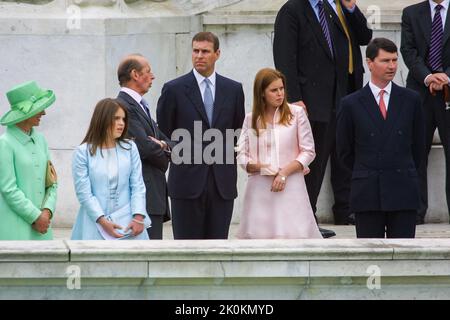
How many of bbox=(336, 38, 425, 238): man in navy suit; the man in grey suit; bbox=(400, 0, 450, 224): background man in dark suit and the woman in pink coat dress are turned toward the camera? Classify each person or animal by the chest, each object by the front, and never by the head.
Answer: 3

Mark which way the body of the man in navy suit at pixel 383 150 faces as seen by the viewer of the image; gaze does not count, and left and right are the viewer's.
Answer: facing the viewer

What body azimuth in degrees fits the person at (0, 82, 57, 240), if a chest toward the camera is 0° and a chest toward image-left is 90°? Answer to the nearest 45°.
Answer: approximately 315°

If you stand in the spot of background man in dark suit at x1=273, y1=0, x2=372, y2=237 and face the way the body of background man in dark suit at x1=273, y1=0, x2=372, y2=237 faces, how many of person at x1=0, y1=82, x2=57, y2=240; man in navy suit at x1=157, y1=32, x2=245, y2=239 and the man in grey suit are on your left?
0

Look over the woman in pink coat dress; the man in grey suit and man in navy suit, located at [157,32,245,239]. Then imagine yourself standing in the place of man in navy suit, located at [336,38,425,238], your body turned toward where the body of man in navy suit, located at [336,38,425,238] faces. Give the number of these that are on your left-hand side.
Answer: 0

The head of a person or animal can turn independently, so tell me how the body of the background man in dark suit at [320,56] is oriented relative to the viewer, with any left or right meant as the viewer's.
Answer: facing the viewer and to the right of the viewer

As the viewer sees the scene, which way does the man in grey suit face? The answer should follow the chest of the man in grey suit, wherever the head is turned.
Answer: to the viewer's right

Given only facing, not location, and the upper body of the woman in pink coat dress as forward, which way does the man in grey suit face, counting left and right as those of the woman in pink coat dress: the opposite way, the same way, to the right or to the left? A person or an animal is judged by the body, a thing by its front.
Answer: to the left

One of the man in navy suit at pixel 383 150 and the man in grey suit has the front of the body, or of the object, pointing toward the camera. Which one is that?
the man in navy suit

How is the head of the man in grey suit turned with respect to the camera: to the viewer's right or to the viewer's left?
to the viewer's right

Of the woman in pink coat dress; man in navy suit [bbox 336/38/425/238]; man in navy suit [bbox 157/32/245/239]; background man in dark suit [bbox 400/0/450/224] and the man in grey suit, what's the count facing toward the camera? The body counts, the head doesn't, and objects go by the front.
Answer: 4

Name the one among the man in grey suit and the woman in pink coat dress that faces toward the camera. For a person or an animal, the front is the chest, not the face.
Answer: the woman in pink coat dress

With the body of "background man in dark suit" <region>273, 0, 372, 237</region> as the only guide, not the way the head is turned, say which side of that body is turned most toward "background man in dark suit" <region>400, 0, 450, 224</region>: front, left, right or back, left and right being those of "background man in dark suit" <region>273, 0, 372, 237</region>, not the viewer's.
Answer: left

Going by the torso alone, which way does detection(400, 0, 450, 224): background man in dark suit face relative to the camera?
toward the camera

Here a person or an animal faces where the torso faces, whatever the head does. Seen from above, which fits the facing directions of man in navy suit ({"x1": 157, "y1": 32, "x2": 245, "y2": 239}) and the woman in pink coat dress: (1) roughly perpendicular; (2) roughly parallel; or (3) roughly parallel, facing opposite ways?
roughly parallel
